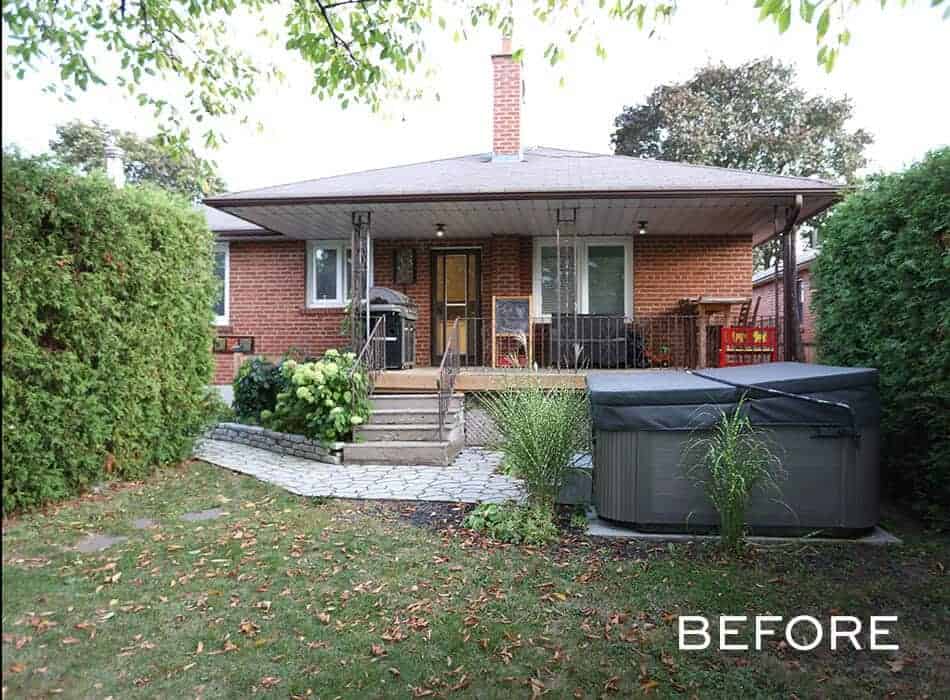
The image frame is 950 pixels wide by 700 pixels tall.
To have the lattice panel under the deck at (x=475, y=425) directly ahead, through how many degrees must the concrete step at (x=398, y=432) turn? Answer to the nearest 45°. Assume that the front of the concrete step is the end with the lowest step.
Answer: approximately 135° to its left

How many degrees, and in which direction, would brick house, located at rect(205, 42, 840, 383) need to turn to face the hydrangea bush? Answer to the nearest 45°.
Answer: approximately 45° to its right

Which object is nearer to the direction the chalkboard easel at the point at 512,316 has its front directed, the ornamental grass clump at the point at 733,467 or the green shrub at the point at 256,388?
the ornamental grass clump

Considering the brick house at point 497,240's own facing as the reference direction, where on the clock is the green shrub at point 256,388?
The green shrub is roughly at 2 o'clock from the brick house.

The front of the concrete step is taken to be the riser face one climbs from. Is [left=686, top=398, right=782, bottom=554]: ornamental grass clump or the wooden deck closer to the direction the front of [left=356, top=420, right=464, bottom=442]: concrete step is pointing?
the ornamental grass clump

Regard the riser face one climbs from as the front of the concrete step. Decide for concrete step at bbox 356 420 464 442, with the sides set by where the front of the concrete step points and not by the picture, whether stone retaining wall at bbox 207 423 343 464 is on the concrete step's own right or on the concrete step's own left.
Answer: on the concrete step's own right

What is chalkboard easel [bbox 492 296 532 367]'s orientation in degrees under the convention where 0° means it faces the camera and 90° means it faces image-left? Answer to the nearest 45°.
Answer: approximately 0°

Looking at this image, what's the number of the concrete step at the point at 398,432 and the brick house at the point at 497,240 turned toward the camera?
2

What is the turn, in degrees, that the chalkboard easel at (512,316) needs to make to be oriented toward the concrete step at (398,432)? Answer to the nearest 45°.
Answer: approximately 45° to its right

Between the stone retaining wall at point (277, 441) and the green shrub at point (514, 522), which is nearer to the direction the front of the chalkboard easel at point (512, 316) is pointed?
the green shrub

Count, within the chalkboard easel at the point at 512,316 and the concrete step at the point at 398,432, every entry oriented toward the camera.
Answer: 2

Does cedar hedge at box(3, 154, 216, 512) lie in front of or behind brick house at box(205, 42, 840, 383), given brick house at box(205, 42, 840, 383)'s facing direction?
in front

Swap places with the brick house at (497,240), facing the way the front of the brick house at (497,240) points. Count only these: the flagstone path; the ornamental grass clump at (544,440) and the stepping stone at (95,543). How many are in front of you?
3
